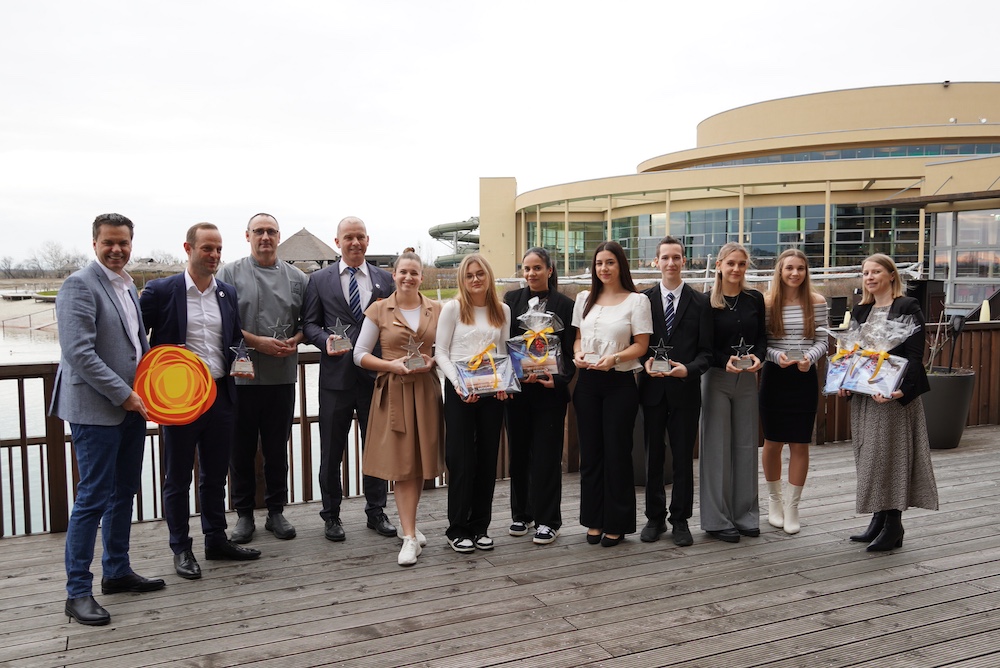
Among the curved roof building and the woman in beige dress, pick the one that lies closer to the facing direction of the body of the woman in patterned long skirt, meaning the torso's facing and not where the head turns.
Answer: the woman in beige dress

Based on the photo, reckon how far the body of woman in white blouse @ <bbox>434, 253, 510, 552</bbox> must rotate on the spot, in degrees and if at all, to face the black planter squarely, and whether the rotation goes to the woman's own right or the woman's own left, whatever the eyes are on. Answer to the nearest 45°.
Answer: approximately 135° to the woman's own left

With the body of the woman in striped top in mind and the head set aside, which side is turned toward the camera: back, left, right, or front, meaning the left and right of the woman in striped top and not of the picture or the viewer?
front

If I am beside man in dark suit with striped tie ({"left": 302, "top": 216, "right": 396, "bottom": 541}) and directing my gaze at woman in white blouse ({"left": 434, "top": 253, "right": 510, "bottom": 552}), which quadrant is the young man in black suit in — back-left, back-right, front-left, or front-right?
front-left

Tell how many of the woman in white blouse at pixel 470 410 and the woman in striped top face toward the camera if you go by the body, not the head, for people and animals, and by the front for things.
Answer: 2

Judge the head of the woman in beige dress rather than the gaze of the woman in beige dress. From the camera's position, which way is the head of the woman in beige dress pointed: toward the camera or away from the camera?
toward the camera

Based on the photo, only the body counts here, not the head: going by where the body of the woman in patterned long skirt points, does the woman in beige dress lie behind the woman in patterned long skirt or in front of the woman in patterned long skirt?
in front

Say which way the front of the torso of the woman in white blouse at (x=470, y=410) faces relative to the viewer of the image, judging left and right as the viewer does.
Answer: facing the viewer

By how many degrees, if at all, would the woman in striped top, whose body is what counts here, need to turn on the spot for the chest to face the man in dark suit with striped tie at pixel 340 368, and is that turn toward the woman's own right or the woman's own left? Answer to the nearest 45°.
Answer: approximately 90° to the woman's own right

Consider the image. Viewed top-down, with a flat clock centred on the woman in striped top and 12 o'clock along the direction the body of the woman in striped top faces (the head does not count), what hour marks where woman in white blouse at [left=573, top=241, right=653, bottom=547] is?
The woman in white blouse is roughly at 2 o'clock from the woman in striped top.

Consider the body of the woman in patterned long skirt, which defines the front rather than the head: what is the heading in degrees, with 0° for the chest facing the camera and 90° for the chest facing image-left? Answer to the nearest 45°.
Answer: approximately 45°

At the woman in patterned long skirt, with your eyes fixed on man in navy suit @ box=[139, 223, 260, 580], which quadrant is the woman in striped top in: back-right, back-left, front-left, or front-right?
front-right

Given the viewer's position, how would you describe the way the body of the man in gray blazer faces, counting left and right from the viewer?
facing the viewer and to the right of the viewer

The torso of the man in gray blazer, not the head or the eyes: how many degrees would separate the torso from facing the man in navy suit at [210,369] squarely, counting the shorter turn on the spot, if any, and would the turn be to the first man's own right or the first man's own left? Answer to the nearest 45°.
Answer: approximately 90° to the first man's own left
